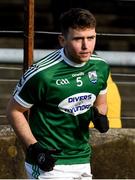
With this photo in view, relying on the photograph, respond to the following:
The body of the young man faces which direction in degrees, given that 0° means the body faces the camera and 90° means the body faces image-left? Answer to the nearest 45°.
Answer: approximately 315°
